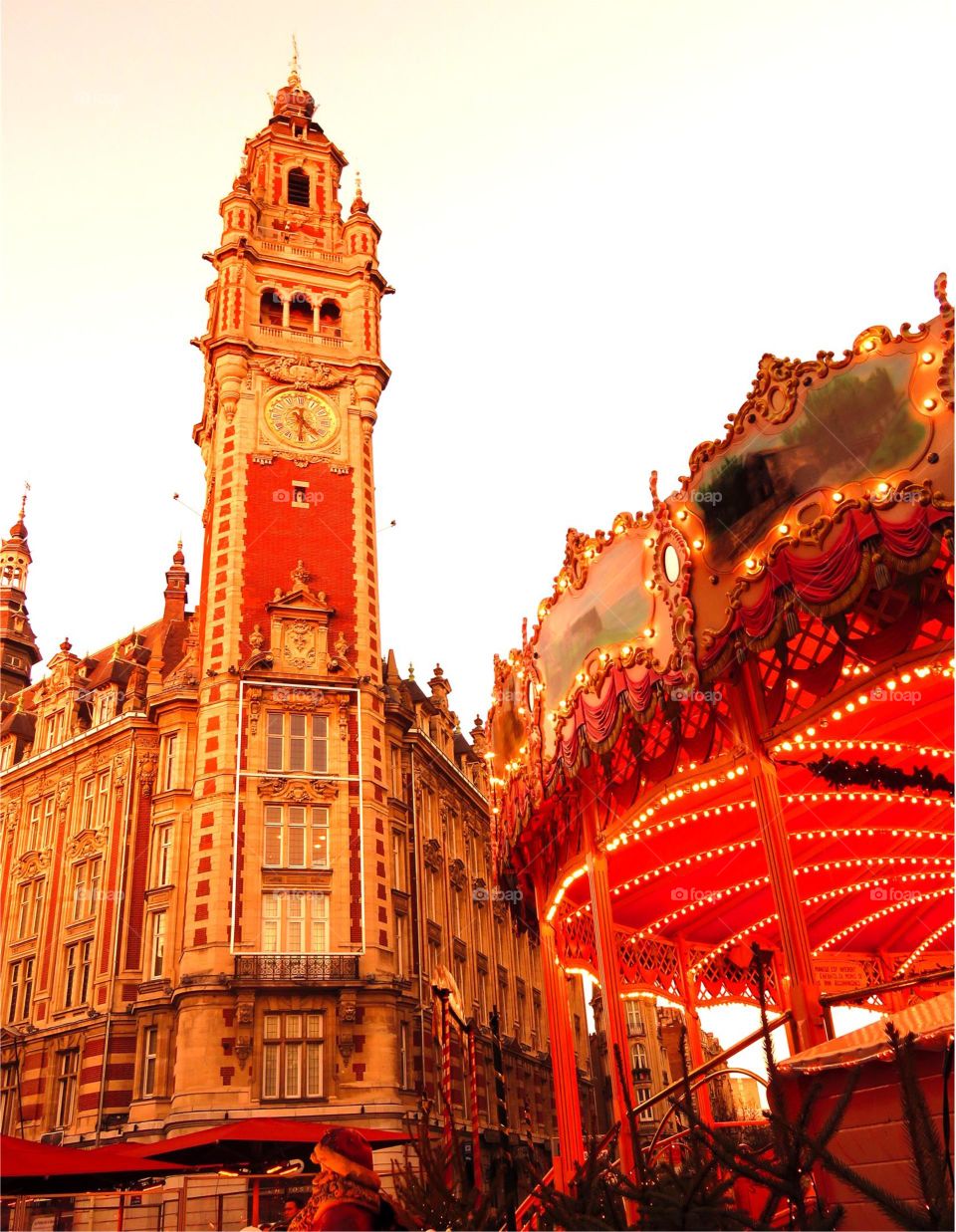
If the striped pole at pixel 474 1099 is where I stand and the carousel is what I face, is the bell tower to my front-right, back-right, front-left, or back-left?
back-left

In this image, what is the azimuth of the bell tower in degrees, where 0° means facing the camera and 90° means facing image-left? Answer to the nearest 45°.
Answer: approximately 0°
